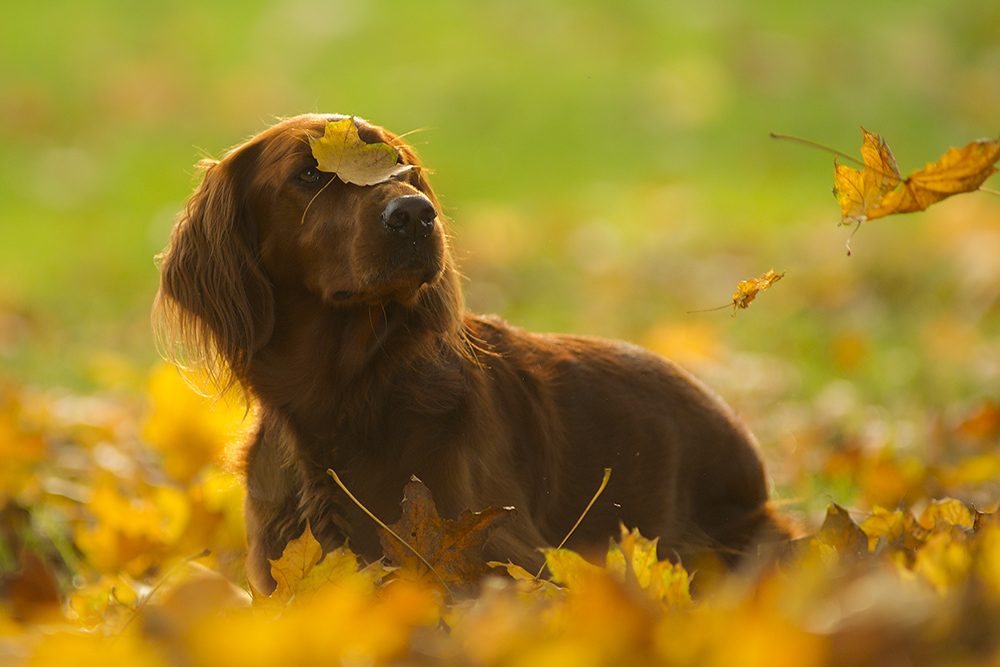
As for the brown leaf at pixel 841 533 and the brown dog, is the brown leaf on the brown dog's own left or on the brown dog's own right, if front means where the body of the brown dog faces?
on the brown dog's own left

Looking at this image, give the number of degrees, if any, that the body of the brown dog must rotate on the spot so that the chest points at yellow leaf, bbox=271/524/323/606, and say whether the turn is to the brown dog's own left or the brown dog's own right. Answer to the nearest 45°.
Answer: approximately 45° to the brown dog's own left

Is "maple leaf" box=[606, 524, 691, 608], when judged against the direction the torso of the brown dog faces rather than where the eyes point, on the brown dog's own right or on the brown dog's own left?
on the brown dog's own left

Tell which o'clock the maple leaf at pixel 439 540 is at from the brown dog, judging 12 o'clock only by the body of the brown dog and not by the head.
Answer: The maple leaf is roughly at 10 o'clock from the brown dog.

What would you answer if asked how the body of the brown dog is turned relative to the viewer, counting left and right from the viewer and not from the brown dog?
facing the viewer and to the left of the viewer
